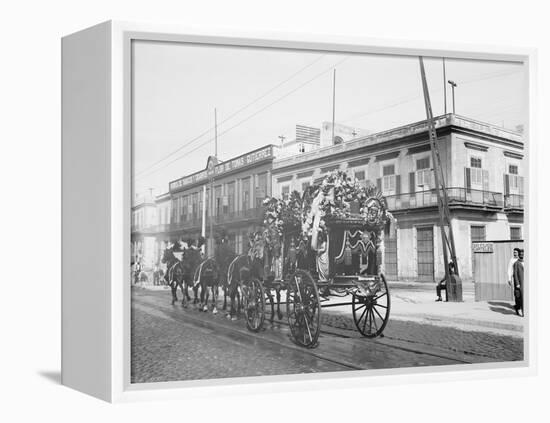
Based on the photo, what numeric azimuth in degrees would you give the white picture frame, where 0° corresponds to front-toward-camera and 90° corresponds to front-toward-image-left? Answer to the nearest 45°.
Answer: approximately 315°
